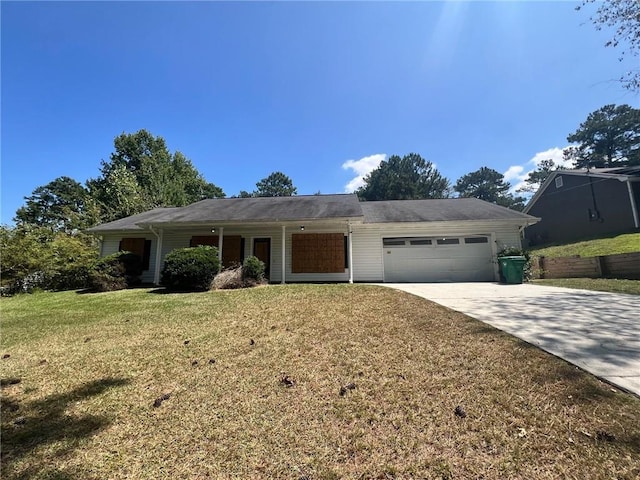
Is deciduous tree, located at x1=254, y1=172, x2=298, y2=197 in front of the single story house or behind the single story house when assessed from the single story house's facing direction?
behind

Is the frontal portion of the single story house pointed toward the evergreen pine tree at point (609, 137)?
no

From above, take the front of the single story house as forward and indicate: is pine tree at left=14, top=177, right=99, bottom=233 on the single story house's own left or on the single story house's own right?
on the single story house's own right

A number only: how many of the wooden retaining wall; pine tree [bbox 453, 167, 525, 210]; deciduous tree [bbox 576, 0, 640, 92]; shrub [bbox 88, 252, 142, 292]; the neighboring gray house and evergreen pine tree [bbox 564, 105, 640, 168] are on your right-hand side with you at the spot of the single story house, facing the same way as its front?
1

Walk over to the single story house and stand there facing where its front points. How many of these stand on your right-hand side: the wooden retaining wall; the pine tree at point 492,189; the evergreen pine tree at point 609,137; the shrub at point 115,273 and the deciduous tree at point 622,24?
1

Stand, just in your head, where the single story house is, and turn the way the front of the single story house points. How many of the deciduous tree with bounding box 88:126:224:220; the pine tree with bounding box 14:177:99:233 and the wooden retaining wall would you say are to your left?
1

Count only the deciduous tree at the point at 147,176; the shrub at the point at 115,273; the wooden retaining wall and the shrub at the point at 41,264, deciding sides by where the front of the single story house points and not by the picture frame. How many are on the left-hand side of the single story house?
1

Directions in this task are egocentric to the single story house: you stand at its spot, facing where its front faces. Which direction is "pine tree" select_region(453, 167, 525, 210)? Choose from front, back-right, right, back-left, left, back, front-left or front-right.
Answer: back-left

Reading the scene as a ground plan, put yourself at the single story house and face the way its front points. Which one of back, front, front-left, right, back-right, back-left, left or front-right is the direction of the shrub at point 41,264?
right

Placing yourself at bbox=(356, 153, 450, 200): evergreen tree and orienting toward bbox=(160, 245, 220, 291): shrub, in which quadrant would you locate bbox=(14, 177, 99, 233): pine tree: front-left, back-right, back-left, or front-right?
front-right

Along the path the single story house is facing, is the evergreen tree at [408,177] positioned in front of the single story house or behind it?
behind

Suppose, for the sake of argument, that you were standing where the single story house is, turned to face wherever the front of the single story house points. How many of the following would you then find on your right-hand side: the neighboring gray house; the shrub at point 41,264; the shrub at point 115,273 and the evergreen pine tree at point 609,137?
2

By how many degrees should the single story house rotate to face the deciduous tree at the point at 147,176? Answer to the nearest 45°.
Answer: approximately 135° to its right

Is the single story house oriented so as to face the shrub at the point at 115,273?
no

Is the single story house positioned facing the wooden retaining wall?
no

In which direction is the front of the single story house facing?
toward the camera
